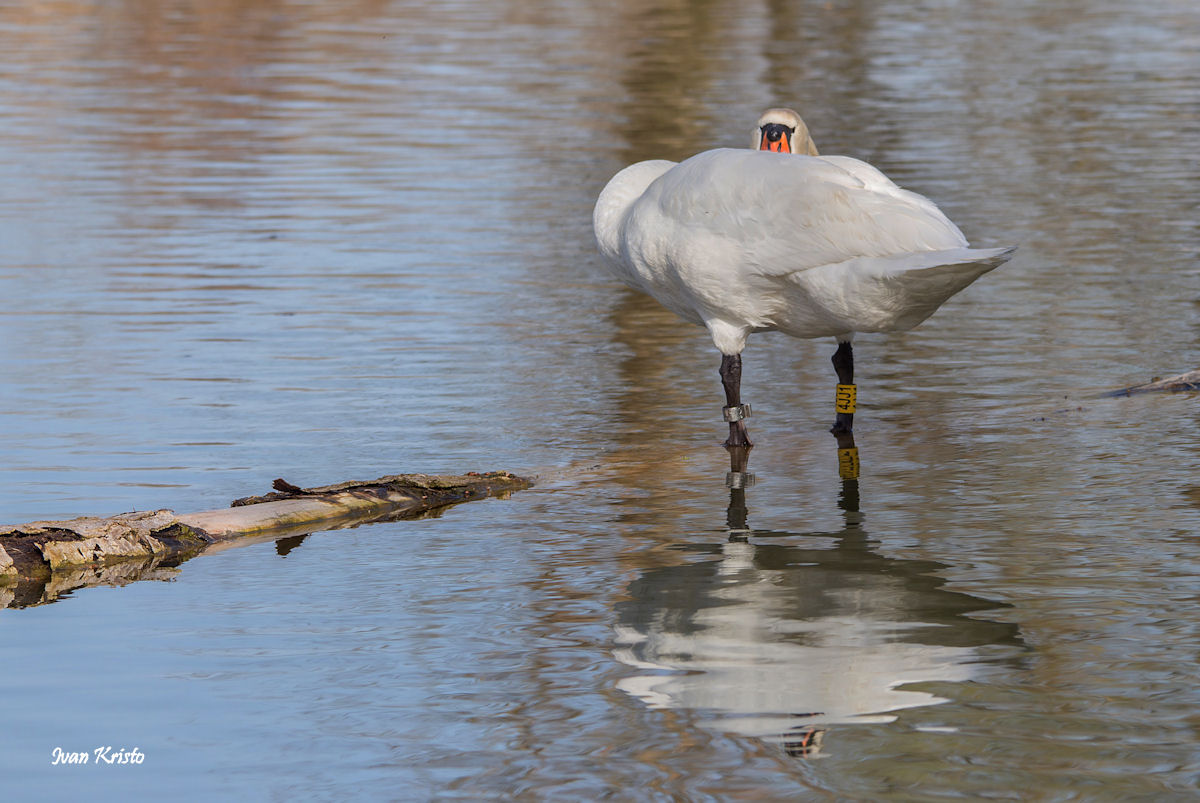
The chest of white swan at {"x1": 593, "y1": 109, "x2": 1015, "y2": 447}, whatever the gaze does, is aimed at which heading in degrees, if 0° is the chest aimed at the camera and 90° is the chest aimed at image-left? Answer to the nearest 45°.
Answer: approximately 90°

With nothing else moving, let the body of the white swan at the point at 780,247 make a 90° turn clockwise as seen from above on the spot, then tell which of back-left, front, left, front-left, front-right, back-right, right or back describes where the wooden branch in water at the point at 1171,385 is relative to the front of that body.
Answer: front-right

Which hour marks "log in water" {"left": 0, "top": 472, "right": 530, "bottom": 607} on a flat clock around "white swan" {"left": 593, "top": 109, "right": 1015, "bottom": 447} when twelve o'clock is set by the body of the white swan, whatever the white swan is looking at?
The log in water is roughly at 11 o'clock from the white swan.
